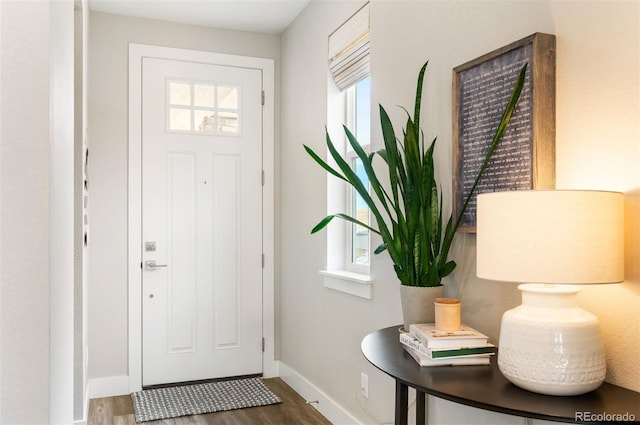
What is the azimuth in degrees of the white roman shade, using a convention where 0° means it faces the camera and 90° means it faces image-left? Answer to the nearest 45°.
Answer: approximately 45°

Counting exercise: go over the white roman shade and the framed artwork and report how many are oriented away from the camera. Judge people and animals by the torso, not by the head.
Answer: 0

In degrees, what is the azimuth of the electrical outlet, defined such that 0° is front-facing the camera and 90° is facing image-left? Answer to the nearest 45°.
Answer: approximately 45°

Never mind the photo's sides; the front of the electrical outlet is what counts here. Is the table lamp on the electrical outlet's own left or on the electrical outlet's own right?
on the electrical outlet's own left

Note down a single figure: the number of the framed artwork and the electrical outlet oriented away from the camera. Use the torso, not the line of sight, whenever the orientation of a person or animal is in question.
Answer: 0
